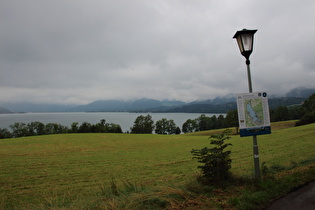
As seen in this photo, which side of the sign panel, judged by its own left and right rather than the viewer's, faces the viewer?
front
